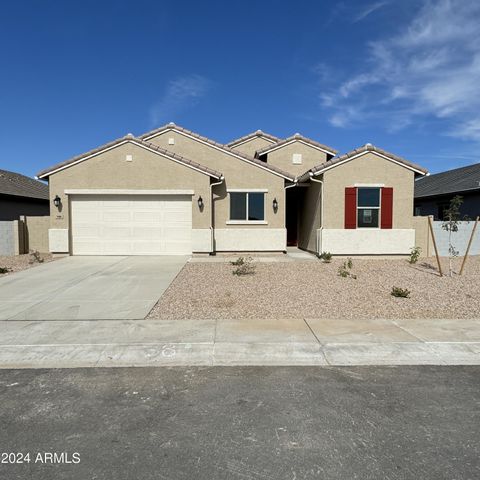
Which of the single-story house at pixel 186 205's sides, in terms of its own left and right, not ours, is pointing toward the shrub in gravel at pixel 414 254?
left

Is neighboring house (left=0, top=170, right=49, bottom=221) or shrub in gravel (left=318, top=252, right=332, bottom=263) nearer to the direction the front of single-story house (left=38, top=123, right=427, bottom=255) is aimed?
the shrub in gravel

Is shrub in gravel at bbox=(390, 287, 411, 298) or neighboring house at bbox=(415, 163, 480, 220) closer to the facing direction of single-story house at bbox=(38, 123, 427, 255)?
the shrub in gravel

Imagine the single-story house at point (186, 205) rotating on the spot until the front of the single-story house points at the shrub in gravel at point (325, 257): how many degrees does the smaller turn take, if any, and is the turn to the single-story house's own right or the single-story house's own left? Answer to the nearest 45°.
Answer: approximately 90° to the single-story house's own left

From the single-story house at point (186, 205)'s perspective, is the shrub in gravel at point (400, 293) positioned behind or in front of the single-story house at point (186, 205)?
in front

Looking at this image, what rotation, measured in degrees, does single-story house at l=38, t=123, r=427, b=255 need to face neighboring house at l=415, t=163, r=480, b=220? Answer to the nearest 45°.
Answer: approximately 135° to its left

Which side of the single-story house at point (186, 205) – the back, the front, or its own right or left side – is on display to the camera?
front

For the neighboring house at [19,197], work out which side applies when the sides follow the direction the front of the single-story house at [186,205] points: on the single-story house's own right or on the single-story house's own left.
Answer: on the single-story house's own right
